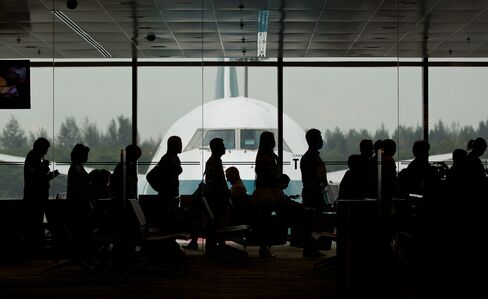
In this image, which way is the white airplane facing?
toward the camera

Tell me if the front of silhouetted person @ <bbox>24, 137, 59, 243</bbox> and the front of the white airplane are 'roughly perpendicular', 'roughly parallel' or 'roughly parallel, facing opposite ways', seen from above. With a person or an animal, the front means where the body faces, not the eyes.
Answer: roughly perpendicular

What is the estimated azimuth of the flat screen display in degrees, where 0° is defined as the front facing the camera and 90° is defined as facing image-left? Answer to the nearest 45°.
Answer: approximately 0°

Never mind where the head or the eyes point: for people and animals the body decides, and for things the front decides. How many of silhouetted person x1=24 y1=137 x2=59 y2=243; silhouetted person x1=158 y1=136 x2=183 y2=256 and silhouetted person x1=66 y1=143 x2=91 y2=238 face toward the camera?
0

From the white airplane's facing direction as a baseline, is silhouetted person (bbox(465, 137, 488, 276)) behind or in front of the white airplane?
in front

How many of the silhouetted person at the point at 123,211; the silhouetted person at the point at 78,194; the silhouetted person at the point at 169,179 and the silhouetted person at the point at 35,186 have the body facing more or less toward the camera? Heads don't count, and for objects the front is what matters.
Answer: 0
